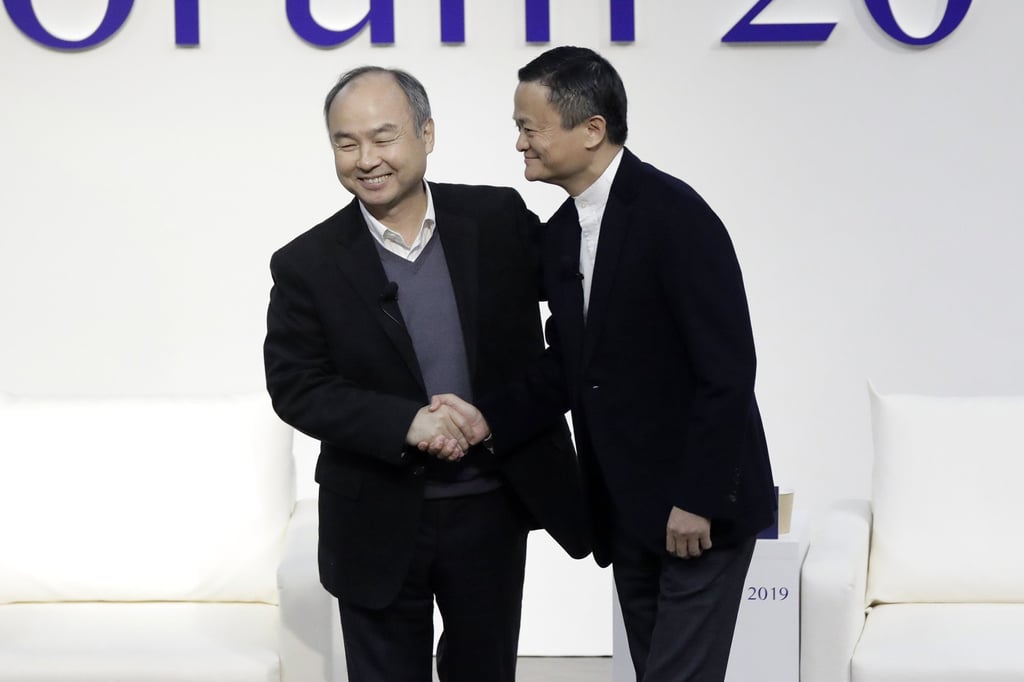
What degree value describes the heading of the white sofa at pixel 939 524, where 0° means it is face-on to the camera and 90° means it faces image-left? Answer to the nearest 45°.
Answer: approximately 0°

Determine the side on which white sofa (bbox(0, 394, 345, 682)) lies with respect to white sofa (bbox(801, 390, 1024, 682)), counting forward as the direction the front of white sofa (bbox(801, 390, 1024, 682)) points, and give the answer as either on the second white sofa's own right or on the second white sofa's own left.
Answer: on the second white sofa's own right

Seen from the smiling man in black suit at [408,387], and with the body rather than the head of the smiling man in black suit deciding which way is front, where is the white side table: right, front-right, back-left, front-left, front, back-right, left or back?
back-left

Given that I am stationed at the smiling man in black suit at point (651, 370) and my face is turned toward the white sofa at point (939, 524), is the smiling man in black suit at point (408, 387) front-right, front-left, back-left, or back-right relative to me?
back-left

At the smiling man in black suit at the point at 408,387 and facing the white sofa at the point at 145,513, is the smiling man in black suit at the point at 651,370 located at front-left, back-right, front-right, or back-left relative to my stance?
back-right

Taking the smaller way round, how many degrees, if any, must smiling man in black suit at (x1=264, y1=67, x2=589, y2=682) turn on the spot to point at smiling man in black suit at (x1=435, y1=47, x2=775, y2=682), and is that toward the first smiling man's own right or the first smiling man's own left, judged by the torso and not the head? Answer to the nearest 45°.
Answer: approximately 90° to the first smiling man's own left

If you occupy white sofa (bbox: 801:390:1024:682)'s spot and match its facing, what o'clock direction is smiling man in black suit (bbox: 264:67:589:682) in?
The smiling man in black suit is roughly at 1 o'clock from the white sofa.

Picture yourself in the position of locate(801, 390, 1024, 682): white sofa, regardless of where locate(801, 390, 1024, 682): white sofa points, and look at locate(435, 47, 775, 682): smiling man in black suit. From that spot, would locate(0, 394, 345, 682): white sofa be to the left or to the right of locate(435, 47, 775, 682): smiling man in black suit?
right

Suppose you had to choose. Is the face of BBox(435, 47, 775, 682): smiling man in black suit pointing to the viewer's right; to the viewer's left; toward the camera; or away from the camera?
to the viewer's left

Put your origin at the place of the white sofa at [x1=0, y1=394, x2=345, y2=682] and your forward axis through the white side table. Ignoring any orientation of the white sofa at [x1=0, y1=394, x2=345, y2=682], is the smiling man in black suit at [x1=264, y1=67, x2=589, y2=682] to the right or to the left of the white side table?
right

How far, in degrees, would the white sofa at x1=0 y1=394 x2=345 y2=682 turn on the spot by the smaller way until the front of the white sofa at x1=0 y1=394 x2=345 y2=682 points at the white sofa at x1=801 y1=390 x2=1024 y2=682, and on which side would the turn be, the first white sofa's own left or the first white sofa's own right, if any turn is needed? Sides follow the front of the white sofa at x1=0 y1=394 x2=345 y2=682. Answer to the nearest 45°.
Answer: approximately 90° to the first white sofa's own left

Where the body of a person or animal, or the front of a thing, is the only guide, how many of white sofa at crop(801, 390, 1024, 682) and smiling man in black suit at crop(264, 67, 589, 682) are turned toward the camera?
2

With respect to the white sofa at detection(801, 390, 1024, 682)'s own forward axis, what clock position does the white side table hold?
The white side table is roughly at 2 o'clock from the white sofa.
